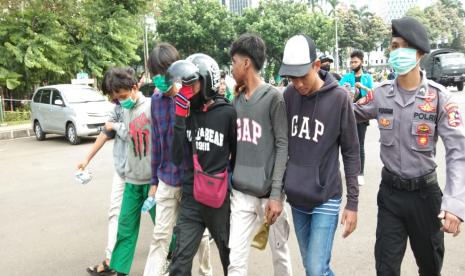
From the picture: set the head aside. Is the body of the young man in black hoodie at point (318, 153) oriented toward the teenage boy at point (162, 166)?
no

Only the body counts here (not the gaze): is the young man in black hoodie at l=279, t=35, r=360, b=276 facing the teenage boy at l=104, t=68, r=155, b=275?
no

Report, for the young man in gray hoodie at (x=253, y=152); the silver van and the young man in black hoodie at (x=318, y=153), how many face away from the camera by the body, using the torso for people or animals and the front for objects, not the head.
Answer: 0

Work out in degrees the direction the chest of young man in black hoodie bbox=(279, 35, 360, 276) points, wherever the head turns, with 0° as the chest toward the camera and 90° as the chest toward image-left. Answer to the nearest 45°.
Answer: approximately 45°

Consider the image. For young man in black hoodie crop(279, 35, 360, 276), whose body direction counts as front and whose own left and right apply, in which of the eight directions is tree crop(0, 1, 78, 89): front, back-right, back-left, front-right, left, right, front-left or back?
right

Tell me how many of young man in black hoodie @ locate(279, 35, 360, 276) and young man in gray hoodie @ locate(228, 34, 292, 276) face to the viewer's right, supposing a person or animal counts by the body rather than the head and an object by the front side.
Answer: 0

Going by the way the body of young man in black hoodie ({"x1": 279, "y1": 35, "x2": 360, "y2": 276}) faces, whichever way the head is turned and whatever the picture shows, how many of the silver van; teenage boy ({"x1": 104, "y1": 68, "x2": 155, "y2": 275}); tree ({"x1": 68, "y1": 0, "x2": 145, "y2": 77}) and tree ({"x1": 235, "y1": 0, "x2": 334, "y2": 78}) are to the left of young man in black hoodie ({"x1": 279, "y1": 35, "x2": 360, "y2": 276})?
0

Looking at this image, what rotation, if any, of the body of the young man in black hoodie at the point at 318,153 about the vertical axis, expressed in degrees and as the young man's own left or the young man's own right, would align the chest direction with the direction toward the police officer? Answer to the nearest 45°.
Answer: approximately 135° to the young man's own left

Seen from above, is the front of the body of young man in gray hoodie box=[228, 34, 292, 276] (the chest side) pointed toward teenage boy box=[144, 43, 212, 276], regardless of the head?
no

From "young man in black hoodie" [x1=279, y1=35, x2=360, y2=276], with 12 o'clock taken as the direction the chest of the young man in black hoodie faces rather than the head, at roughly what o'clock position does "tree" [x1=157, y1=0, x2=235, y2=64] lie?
The tree is roughly at 4 o'clock from the young man in black hoodie.

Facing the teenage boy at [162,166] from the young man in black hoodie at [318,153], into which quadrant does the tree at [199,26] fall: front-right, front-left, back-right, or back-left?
front-right

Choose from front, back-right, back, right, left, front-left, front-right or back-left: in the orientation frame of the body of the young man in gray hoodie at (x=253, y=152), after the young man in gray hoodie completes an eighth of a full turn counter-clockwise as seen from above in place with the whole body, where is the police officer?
left

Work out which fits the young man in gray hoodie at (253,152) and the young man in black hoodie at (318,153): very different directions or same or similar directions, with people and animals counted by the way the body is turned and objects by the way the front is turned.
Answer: same or similar directions

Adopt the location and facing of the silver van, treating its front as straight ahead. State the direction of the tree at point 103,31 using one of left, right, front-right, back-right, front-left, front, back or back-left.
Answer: back-left

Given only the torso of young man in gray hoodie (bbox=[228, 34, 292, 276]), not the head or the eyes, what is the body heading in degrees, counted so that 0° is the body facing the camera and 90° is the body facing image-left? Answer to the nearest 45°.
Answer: approximately 45°

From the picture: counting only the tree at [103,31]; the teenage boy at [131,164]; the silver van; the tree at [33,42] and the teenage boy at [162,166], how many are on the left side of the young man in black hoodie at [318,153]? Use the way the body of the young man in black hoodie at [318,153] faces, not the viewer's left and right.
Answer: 0
